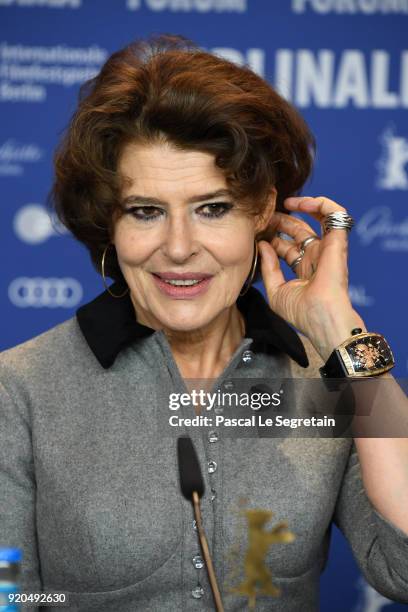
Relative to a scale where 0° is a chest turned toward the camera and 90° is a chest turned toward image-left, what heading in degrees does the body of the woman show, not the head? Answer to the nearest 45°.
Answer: approximately 0°

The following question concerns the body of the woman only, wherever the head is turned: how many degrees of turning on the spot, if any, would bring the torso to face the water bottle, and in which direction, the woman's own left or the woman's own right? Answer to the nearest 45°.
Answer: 0° — they already face it
